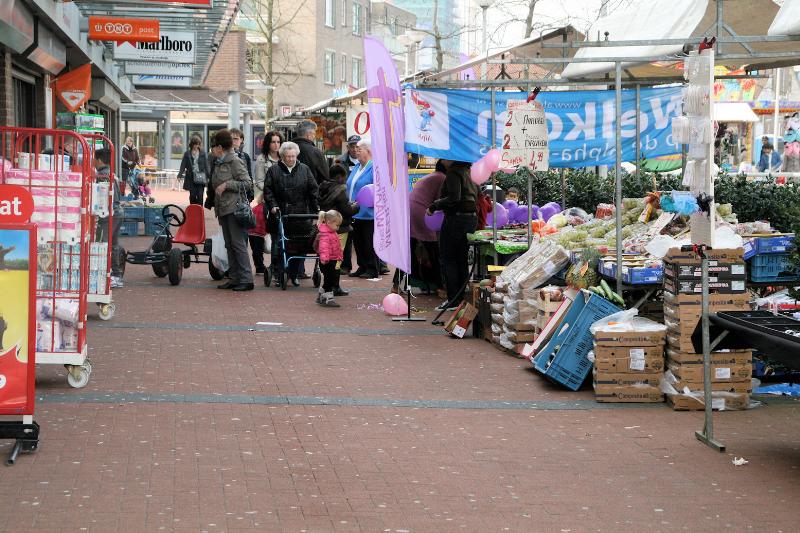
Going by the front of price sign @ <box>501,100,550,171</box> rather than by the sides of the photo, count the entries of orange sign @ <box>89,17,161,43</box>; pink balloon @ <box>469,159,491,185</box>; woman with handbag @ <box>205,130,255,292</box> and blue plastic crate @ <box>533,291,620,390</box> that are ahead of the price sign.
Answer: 1

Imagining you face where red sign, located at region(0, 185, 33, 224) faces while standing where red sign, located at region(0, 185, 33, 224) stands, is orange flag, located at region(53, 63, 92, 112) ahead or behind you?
behind

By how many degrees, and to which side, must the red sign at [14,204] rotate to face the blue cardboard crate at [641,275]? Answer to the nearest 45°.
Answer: approximately 90° to its left

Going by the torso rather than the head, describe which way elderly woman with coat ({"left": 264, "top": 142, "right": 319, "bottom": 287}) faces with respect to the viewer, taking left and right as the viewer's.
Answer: facing the viewer

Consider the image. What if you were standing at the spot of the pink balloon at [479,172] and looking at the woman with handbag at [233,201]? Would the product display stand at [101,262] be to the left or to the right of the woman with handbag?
left

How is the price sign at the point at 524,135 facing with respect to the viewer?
toward the camera

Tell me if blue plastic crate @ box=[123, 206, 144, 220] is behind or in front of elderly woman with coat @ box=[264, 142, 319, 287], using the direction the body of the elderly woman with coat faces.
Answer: behind

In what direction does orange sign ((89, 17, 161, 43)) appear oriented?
toward the camera
